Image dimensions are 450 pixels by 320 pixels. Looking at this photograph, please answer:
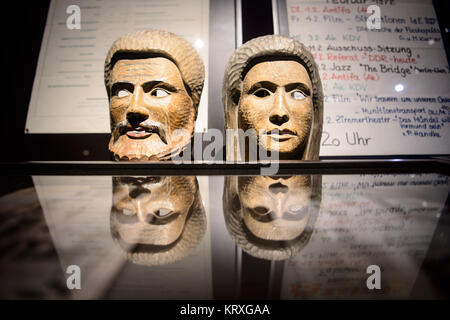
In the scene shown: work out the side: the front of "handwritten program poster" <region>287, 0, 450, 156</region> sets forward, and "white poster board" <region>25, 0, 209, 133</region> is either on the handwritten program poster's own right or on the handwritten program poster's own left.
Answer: on the handwritten program poster's own right

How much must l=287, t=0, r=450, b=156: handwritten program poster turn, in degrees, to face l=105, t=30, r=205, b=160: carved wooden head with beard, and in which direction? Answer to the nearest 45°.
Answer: approximately 45° to its right
